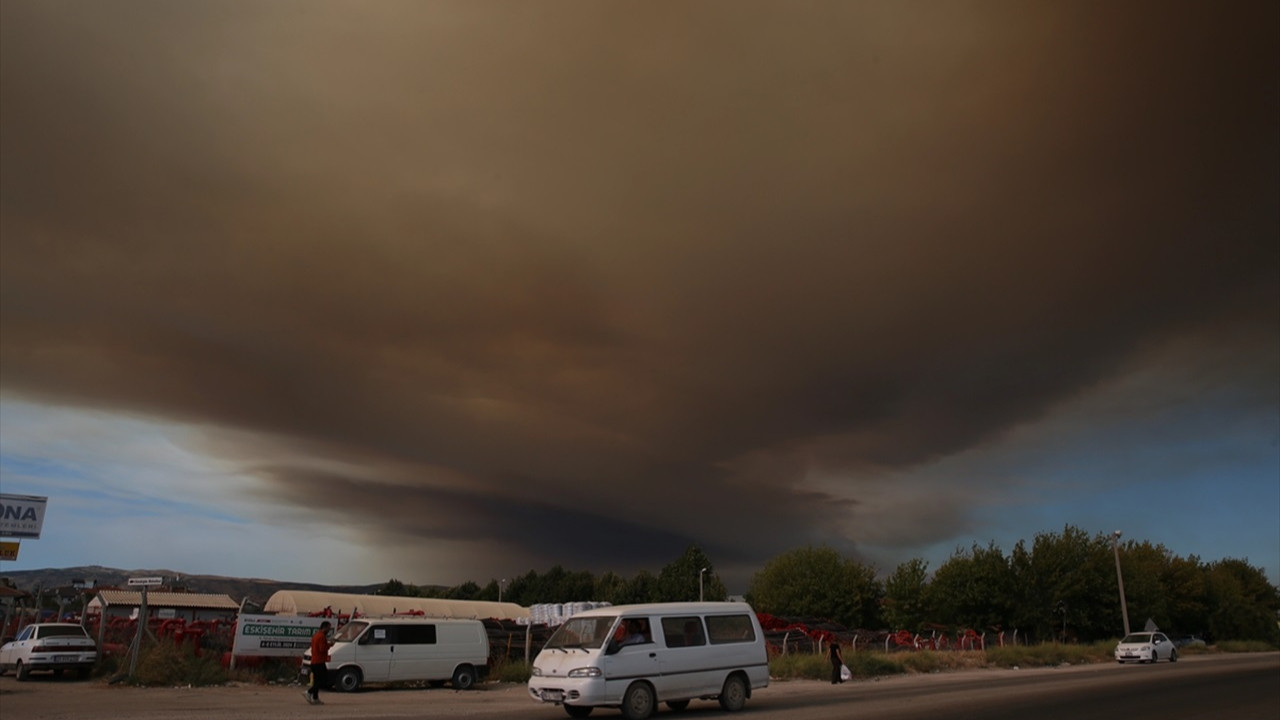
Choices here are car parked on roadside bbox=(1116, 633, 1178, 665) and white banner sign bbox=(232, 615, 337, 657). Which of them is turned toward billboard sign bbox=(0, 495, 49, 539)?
the car parked on roadside

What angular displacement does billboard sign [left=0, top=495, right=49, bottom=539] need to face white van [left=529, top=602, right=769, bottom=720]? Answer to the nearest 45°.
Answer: approximately 45° to its left

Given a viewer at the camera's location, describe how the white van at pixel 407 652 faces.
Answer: facing to the left of the viewer

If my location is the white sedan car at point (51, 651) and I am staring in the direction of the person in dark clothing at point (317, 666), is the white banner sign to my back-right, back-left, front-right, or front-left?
front-left

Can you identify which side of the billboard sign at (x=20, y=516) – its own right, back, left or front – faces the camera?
front

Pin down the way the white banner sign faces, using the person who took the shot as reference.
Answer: facing the viewer

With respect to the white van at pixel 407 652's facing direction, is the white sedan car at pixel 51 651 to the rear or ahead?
ahead

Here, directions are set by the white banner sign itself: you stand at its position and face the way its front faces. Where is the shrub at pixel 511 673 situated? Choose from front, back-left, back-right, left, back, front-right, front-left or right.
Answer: left

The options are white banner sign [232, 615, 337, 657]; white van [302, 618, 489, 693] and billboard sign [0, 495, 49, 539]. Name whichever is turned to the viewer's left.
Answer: the white van

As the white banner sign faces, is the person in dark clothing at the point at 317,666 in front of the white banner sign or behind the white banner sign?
in front

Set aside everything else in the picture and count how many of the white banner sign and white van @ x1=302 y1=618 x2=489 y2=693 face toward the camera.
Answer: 1

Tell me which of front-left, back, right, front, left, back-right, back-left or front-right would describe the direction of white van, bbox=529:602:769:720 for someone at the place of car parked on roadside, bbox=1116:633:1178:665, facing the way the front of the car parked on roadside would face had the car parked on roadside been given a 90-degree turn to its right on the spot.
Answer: back-left

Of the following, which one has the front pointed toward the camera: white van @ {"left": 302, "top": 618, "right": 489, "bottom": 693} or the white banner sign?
the white banner sign

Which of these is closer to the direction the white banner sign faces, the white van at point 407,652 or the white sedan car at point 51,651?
the white van

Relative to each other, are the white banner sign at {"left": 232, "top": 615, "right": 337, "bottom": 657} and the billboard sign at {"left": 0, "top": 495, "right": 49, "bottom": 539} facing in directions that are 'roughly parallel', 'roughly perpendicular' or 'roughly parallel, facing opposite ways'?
roughly parallel

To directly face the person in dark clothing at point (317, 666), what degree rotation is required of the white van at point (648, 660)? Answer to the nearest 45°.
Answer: approximately 45° to its right

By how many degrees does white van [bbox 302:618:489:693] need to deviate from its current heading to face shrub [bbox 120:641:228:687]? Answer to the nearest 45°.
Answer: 0° — it already faces it
